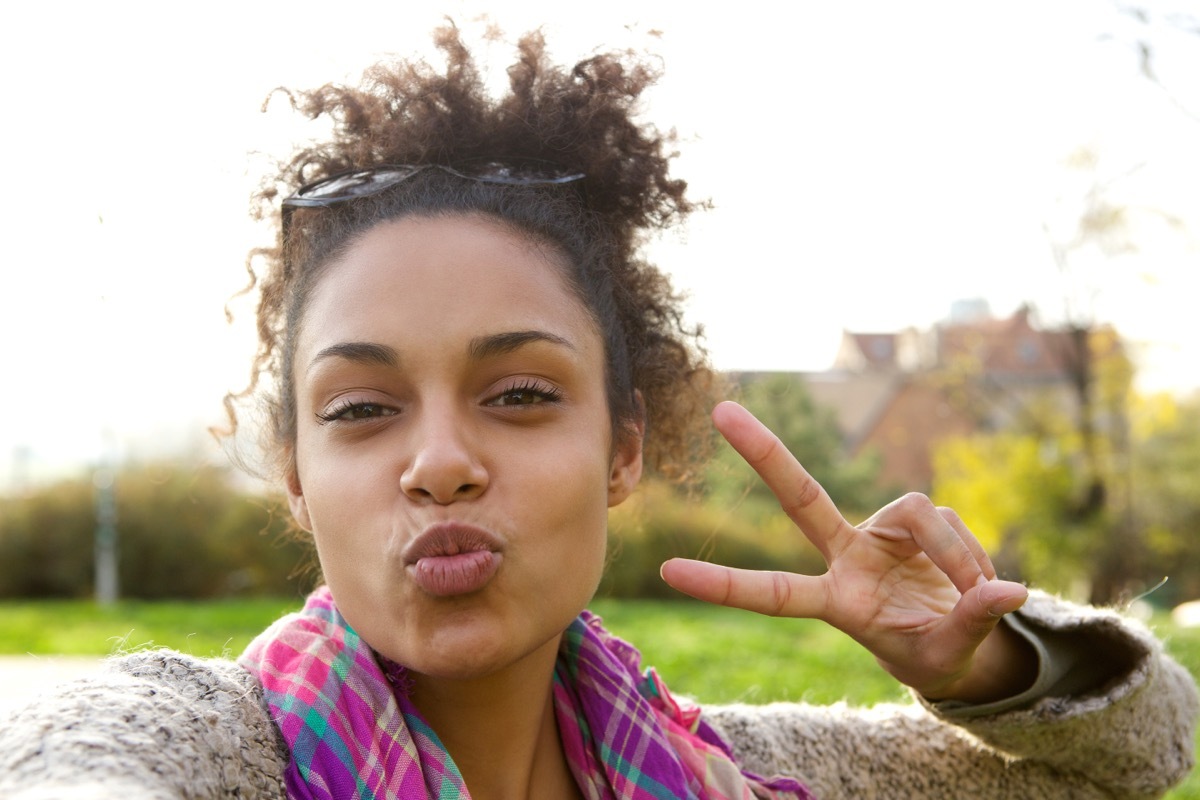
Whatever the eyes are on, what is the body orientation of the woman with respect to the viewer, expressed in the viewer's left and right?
facing the viewer

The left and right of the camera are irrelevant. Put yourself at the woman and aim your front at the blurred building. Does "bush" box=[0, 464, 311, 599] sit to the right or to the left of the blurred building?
left

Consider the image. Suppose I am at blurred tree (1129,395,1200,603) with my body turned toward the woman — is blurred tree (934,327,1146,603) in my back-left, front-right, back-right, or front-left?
front-right

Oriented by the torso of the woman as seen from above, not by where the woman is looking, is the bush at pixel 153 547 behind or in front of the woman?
behind

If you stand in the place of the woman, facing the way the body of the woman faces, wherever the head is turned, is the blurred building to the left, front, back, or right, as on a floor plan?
back

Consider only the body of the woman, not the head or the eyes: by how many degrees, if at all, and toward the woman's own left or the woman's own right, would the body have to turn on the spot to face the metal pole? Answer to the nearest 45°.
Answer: approximately 135° to the woman's own right

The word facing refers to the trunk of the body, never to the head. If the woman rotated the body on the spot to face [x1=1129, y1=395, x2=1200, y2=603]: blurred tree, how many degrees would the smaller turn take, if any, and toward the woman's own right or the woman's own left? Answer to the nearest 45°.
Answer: approximately 135° to the woman's own left

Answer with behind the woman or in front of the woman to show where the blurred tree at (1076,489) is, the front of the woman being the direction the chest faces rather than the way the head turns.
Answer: behind
